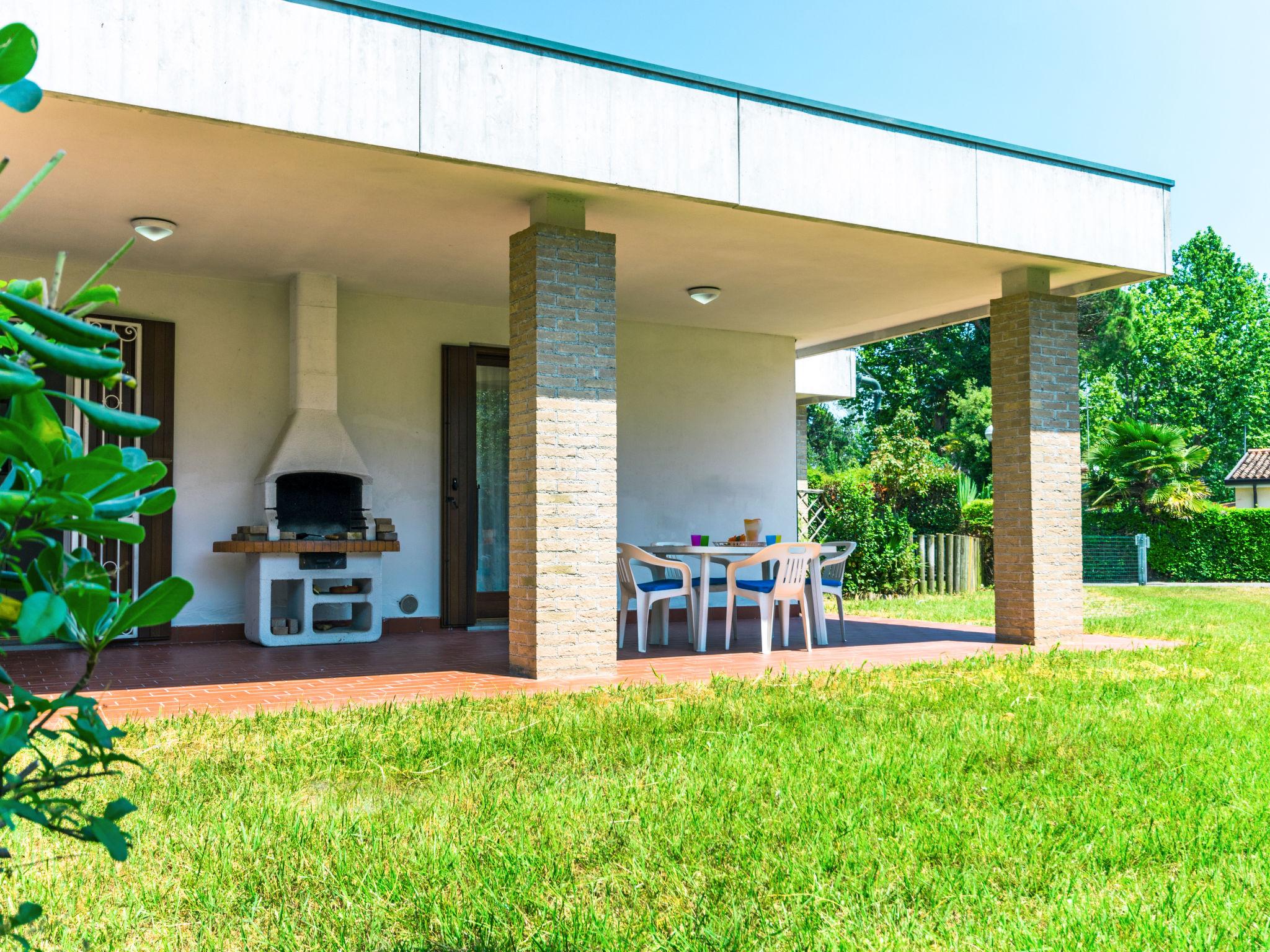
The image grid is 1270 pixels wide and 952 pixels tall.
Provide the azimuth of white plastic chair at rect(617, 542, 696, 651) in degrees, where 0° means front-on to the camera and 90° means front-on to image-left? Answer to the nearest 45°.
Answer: approximately 225°

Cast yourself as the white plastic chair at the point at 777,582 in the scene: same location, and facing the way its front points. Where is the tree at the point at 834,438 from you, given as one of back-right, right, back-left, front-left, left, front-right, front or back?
front-right

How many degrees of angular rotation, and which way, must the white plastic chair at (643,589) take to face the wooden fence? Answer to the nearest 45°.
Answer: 0° — it already faces it

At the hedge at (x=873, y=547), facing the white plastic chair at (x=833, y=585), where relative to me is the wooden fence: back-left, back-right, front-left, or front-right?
back-left

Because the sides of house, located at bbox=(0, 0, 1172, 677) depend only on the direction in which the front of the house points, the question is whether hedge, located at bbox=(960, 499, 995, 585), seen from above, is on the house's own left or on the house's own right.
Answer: on the house's own left

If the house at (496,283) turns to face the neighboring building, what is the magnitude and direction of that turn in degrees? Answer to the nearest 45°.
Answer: approximately 90° to its left

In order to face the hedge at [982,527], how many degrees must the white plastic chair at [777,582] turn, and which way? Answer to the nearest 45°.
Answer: approximately 45° to its right

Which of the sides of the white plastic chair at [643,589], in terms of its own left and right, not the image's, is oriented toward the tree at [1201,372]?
front

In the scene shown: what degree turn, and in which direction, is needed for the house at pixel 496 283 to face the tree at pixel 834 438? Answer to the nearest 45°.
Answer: approximately 135° to its left

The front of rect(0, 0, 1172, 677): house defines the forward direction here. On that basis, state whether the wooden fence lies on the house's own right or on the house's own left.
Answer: on the house's own left

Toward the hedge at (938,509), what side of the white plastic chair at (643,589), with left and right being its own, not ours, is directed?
front
